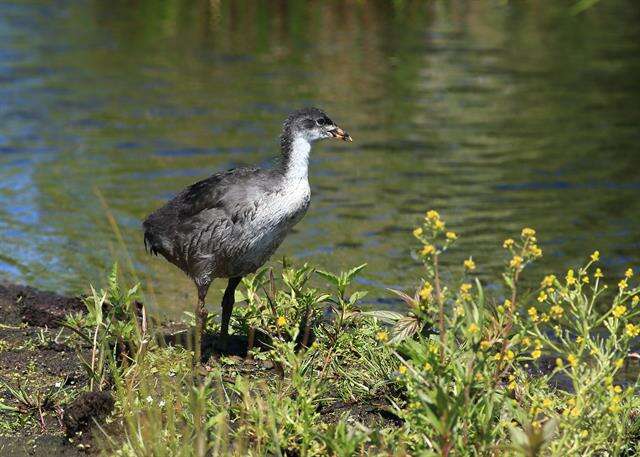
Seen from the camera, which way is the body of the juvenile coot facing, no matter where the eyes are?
to the viewer's right

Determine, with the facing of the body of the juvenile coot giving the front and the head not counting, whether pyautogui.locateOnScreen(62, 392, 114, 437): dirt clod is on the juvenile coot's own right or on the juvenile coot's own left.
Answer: on the juvenile coot's own right
